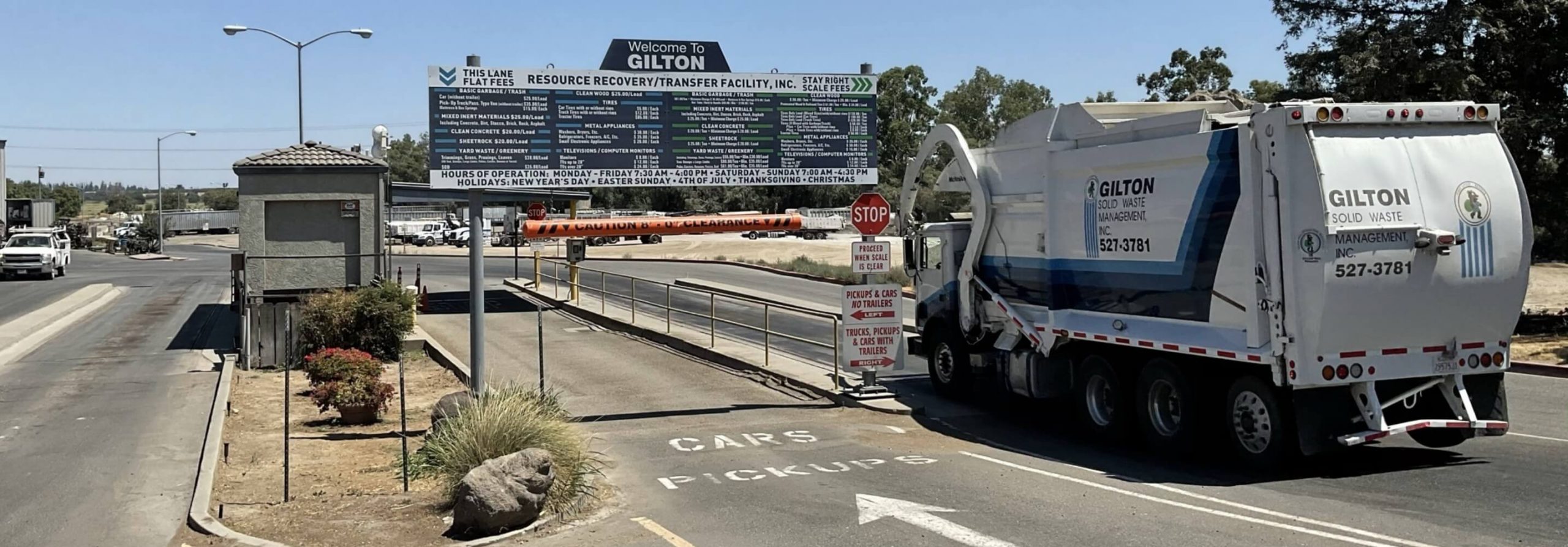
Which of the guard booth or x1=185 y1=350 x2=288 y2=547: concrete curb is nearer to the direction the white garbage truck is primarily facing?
the guard booth

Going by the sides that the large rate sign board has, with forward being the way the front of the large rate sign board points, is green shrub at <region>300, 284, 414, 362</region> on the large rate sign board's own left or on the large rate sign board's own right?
on the large rate sign board's own right

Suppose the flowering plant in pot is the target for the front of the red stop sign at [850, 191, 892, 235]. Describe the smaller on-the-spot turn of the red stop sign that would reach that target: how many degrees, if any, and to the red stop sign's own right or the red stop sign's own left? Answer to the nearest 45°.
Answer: approximately 90° to the red stop sign's own right

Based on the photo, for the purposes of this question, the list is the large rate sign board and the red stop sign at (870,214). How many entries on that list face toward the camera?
2

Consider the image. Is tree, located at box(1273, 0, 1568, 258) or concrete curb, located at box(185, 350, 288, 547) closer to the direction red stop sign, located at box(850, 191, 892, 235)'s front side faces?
the concrete curb

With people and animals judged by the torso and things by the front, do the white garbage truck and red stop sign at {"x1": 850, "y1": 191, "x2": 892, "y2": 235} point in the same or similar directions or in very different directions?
very different directions

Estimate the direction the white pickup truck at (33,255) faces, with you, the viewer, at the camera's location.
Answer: facing the viewer and to the left of the viewer

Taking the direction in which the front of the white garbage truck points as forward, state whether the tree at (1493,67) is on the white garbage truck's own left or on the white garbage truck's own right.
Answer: on the white garbage truck's own right

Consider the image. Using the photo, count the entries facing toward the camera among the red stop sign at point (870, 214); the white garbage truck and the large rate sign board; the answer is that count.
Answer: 2

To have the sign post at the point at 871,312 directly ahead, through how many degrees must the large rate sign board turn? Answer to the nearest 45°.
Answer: approximately 45° to its left

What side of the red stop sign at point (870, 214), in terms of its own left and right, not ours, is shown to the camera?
front

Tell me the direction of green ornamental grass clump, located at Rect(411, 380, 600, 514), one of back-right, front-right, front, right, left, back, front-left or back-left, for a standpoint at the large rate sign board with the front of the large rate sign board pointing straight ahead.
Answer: front

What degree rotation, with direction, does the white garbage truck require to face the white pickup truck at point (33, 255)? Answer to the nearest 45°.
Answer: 0° — it already faces it

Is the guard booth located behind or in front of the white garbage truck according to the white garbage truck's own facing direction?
in front

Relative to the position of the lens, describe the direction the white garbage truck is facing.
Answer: facing away from the viewer and to the left of the viewer
